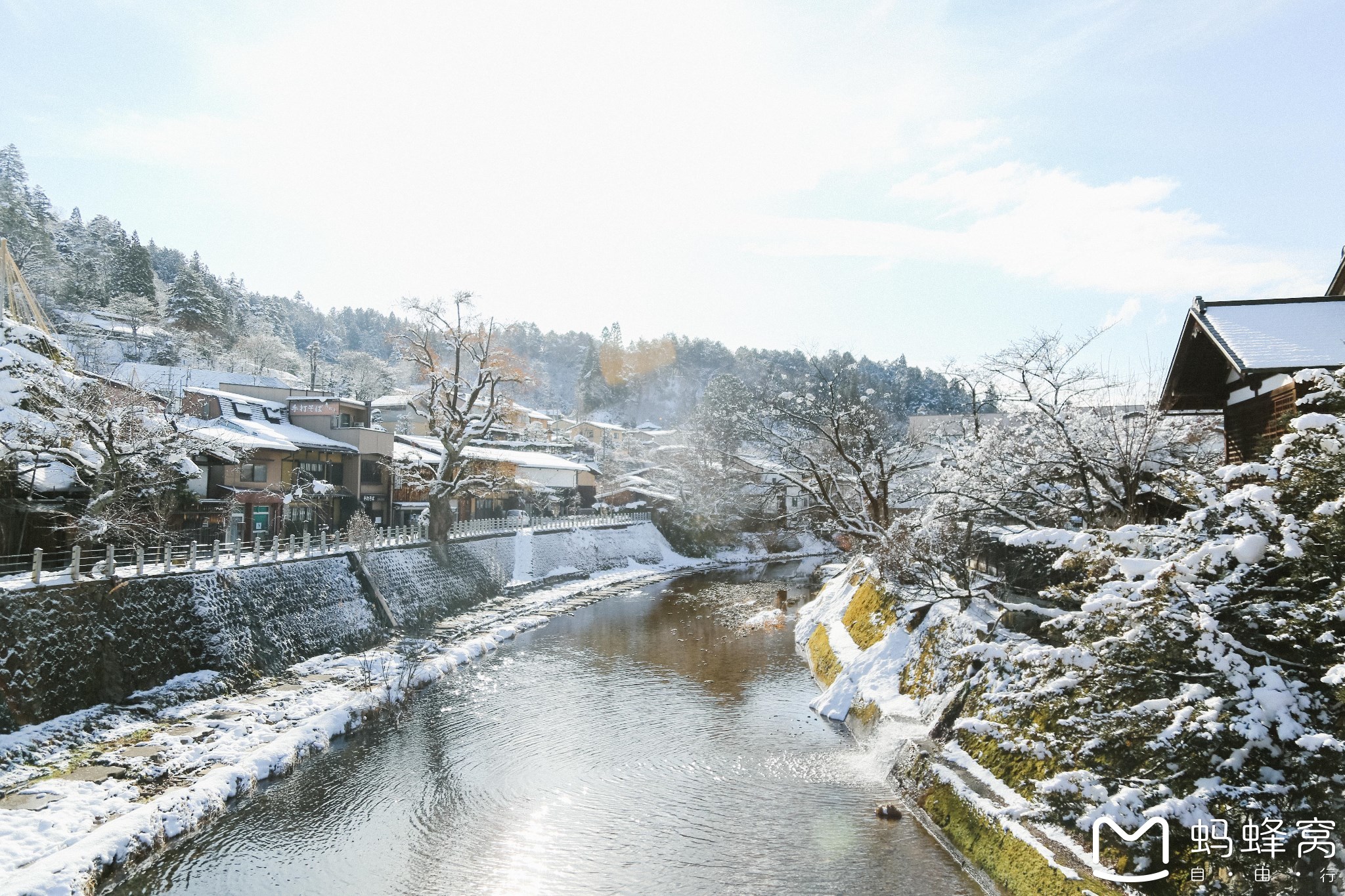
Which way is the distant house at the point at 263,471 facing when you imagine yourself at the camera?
facing the viewer and to the right of the viewer

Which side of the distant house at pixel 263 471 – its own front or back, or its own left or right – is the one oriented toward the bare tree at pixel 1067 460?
front

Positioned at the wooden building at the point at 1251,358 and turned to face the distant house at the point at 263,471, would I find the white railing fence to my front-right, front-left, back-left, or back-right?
front-left

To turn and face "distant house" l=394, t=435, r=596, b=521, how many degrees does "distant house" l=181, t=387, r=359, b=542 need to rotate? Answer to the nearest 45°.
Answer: approximately 90° to its left

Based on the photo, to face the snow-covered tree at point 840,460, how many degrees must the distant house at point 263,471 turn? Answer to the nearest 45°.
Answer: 0° — it already faces it

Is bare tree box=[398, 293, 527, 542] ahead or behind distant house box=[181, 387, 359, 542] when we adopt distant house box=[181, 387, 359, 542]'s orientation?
ahead

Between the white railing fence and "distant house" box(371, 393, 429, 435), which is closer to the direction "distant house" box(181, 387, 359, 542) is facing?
the white railing fence

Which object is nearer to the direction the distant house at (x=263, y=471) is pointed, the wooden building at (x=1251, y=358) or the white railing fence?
the wooden building

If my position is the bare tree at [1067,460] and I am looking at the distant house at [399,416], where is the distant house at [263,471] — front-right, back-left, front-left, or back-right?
front-left

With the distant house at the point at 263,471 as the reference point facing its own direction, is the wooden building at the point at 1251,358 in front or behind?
in front
